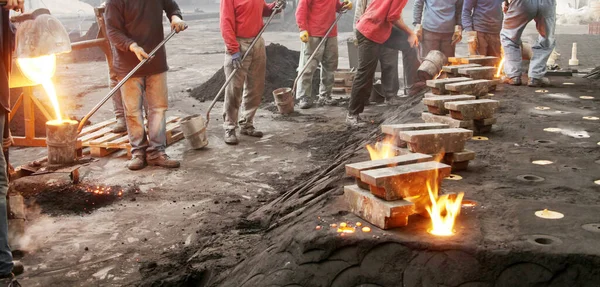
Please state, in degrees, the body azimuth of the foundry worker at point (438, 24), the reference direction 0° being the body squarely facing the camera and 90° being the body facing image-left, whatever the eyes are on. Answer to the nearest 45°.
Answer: approximately 0°

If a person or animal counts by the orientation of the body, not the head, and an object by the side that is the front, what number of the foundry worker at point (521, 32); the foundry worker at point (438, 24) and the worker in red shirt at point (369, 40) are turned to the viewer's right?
1

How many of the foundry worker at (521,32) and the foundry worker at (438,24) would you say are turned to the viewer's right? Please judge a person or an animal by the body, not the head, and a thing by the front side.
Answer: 0

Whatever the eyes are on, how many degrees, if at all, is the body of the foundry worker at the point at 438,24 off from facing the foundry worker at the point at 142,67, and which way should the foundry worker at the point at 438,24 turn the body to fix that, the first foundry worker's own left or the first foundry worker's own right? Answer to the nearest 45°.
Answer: approximately 45° to the first foundry worker's own right

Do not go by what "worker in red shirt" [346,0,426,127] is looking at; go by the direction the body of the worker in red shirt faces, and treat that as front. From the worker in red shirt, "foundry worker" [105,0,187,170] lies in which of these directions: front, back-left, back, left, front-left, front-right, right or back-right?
back-right

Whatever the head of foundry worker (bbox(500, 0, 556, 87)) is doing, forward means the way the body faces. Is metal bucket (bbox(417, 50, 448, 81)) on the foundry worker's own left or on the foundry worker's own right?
on the foundry worker's own left

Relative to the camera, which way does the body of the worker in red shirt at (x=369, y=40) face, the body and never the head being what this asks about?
to the viewer's right

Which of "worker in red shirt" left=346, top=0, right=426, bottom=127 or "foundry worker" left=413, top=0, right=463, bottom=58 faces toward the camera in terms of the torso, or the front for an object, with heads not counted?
the foundry worker
